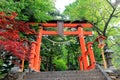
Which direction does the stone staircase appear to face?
toward the camera
